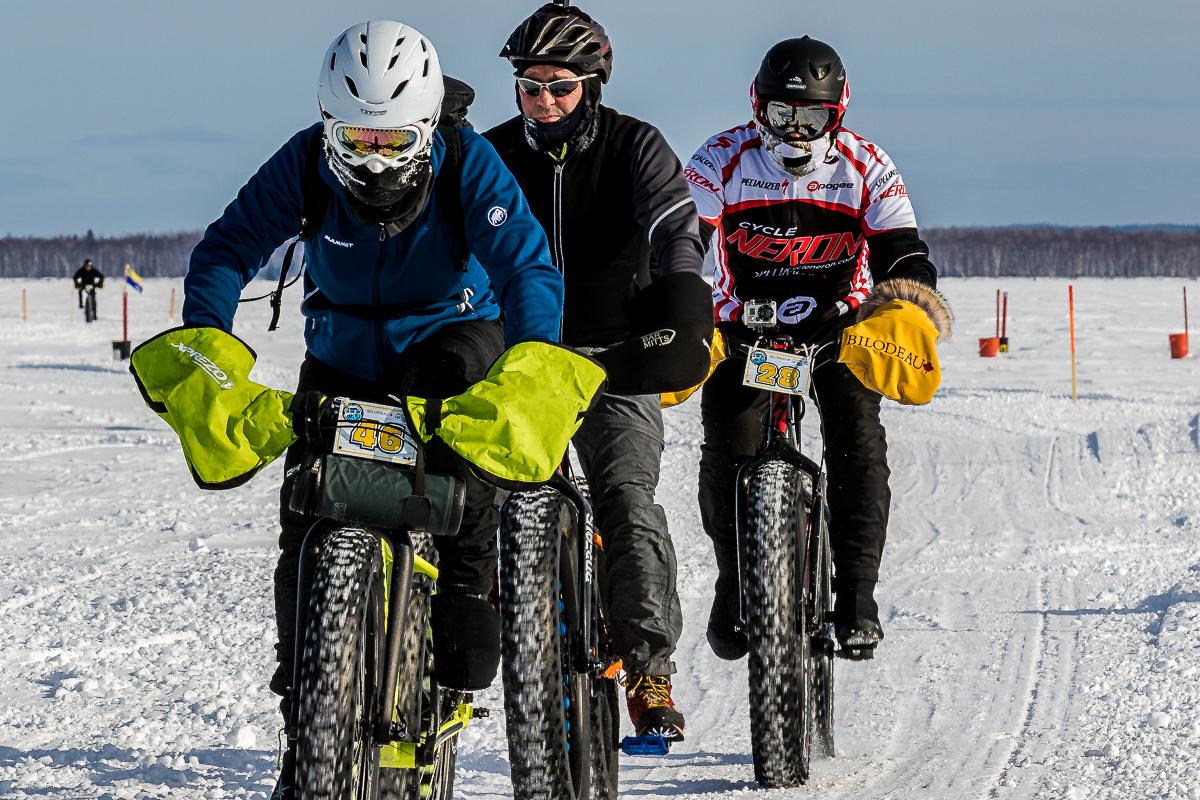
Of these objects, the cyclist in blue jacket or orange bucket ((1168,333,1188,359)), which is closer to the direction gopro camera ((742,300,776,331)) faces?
the cyclist in blue jacket

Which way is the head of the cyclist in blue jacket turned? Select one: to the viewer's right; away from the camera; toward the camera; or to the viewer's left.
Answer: toward the camera

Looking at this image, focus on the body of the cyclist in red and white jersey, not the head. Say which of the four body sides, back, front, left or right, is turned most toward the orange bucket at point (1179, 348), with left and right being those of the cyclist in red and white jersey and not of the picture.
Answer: back

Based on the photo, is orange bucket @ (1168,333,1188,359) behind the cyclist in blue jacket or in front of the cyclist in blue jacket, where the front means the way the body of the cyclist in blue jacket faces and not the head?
behind

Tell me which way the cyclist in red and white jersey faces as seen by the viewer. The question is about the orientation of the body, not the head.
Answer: toward the camera

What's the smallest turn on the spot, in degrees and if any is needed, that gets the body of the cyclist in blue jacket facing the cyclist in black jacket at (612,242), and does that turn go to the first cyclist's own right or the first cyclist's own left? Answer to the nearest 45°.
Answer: approximately 135° to the first cyclist's own left

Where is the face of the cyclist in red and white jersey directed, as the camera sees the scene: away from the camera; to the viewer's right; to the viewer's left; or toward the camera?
toward the camera

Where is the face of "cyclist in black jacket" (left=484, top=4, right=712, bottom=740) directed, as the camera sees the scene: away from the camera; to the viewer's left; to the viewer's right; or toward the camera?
toward the camera

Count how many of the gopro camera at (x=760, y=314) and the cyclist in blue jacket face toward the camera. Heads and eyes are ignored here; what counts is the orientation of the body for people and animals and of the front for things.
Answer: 2

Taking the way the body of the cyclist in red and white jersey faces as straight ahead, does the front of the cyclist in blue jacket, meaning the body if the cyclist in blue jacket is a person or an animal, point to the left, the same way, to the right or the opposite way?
the same way

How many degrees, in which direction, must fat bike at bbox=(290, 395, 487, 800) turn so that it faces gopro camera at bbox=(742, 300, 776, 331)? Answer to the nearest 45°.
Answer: approximately 135° to its left

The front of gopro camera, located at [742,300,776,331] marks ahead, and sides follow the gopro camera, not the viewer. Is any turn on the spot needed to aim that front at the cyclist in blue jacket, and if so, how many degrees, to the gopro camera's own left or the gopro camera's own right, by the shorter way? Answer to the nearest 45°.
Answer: approximately 45° to the gopro camera's own right

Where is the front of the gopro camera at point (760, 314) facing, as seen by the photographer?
facing the viewer

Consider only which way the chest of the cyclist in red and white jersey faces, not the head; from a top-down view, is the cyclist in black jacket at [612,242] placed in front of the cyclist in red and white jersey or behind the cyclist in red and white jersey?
in front

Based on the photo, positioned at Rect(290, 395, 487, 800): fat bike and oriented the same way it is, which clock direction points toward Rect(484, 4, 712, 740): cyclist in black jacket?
The cyclist in black jacket is roughly at 7 o'clock from the fat bike.

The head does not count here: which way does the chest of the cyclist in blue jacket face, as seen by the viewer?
toward the camera

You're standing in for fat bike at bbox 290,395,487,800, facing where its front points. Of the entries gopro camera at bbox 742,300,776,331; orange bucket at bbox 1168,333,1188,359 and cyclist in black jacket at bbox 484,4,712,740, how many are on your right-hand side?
0

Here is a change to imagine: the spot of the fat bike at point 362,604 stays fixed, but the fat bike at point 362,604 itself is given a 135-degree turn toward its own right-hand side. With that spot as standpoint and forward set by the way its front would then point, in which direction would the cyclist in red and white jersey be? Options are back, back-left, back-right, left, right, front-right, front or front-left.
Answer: right

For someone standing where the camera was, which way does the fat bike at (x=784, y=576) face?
facing the viewer

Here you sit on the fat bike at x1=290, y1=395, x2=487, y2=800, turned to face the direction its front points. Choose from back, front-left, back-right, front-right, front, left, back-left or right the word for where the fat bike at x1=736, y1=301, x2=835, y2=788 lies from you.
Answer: back-left
